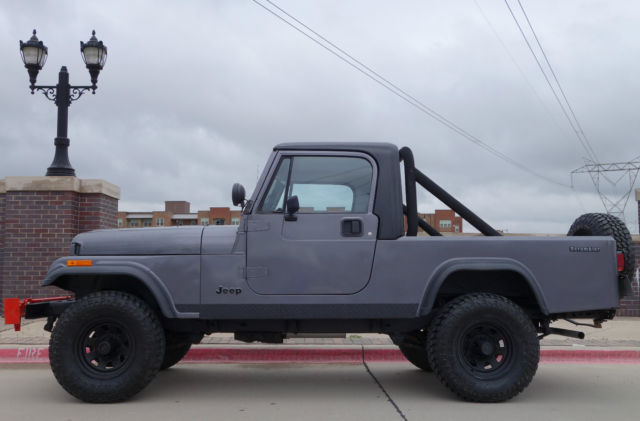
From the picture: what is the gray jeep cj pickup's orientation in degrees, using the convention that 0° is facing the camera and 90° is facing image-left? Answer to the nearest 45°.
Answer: approximately 90°

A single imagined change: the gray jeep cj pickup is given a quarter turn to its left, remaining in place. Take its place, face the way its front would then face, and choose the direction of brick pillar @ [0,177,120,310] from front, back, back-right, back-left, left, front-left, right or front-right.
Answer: back-right

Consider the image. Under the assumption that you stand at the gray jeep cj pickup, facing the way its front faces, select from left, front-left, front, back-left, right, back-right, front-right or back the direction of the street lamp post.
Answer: front-right
